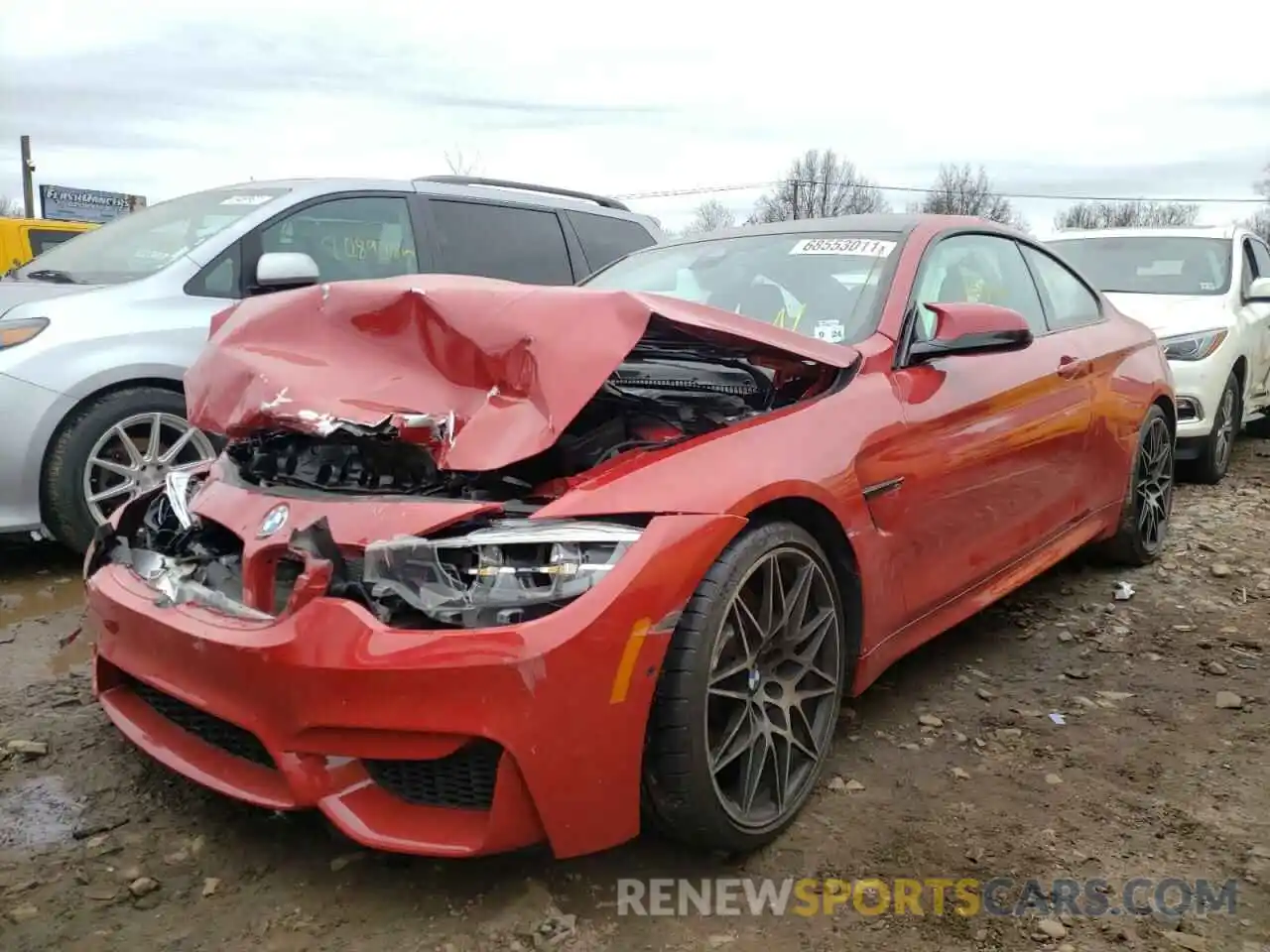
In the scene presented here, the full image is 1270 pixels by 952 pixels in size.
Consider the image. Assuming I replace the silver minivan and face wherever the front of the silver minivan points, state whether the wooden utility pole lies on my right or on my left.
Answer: on my right

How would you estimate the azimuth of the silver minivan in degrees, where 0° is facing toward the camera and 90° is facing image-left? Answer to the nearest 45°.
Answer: approximately 45°

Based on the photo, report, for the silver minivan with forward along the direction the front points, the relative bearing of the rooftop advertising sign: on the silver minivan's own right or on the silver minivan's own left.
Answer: on the silver minivan's own right

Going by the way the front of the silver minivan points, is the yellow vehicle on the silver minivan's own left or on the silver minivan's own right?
on the silver minivan's own right

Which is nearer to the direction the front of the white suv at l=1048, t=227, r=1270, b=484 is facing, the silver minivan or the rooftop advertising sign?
the silver minivan

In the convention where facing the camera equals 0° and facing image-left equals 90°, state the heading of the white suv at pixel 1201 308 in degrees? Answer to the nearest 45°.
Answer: approximately 45°
